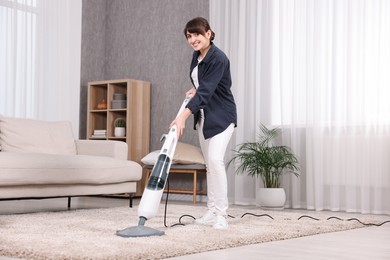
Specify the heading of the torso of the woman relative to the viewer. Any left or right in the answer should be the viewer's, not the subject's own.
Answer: facing the viewer and to the left of the viewer

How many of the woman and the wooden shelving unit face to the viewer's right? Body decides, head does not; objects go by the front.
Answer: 0

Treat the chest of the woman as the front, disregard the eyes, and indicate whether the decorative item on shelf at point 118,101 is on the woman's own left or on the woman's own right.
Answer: on the woman's own right

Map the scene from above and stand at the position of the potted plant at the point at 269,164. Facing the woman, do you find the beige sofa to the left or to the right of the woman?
right

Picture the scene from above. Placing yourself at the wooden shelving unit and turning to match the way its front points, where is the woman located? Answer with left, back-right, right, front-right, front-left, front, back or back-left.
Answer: front-left

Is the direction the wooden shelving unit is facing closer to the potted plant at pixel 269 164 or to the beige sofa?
the beige sofa

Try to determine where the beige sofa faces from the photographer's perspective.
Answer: facing the viewer and to the right of the viewer

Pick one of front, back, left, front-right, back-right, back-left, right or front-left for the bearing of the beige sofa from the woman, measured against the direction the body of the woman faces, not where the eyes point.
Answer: right

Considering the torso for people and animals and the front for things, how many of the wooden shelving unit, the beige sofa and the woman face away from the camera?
0

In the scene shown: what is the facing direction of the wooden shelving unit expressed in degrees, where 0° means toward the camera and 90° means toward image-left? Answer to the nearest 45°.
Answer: approximately 45°
